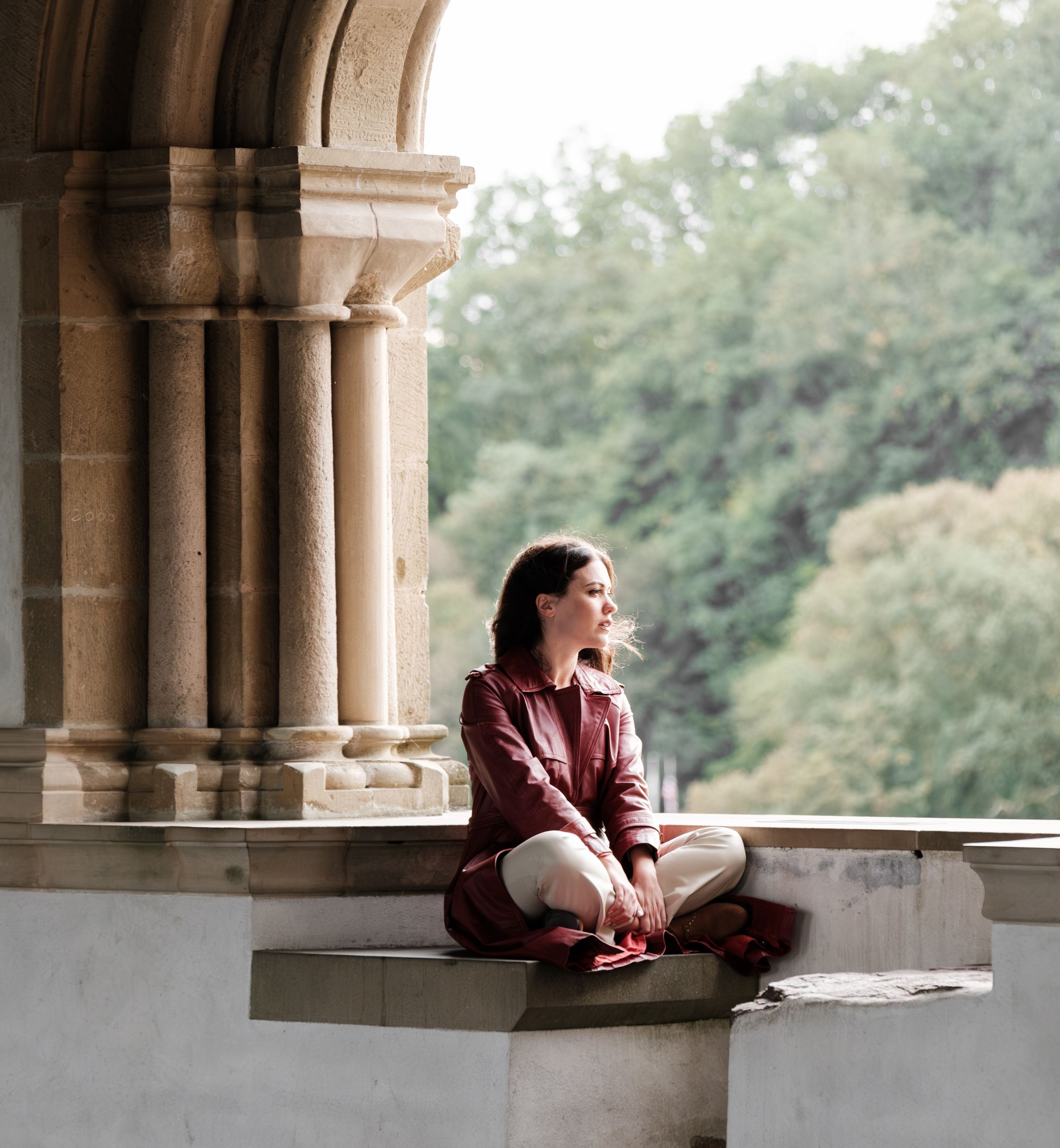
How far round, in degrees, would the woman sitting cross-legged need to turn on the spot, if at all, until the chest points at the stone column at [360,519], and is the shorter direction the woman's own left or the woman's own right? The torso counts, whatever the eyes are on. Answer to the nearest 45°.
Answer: approximately 180°

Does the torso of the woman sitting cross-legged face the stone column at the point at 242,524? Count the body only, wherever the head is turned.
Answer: no

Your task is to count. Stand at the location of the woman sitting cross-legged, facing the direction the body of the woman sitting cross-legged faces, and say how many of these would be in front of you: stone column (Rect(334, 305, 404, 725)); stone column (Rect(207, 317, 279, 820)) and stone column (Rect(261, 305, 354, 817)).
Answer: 0

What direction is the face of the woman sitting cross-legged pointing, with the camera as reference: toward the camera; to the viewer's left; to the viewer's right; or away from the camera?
to the viewer's right

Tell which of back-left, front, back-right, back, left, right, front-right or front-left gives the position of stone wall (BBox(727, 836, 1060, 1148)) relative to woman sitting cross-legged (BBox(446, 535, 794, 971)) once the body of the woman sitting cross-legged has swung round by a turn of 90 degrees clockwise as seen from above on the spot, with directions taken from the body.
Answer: left

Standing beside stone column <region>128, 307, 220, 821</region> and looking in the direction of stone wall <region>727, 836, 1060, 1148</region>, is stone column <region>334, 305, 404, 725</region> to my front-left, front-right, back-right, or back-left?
front-left

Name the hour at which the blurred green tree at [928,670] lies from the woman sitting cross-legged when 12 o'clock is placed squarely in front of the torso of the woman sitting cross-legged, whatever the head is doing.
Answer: The blurred green tree is roughly at 8 o'clock from the woman sitting cross-legged.

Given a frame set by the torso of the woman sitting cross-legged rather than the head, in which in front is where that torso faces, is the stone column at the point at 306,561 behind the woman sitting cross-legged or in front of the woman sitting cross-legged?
behind

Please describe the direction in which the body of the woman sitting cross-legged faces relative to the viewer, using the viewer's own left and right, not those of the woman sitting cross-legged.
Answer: facing the viewer and to the right of the viewer
